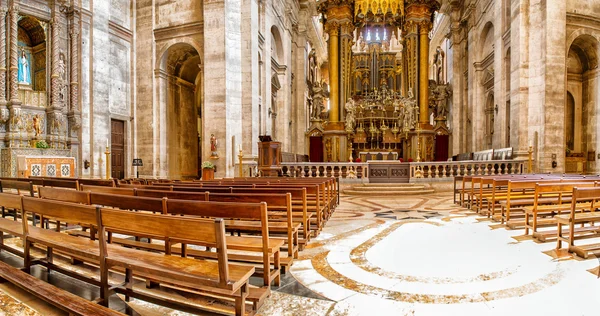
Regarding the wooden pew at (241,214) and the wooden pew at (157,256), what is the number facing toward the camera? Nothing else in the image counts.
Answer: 0

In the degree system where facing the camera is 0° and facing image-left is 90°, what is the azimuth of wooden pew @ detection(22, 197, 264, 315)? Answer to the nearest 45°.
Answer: approximately 225°

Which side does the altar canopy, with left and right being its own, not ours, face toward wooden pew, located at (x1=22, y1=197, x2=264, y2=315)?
front

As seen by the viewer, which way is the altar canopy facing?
toward the camera

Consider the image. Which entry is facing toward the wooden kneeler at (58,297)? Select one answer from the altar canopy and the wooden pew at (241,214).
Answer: the altar canopy

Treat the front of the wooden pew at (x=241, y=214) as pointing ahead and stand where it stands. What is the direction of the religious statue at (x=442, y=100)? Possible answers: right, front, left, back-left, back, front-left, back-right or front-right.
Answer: front

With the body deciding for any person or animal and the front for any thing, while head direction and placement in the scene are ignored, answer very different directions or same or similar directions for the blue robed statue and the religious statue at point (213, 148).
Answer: same or similar directions

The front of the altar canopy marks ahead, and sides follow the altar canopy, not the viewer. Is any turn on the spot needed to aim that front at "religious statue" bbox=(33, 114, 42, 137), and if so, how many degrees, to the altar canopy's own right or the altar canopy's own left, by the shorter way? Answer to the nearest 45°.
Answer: approximately 45° to the altar canopy's own right

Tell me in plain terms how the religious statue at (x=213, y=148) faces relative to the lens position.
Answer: facing the viewer and to the right of the viewer

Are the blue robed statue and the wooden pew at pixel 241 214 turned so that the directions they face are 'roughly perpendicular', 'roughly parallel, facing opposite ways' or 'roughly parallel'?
roughly perpendicular

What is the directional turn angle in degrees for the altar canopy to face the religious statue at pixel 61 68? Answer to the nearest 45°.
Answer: approximately 45° to its right

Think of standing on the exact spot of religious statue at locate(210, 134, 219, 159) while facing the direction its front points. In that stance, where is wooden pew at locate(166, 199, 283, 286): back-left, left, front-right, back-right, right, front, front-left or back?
front-right

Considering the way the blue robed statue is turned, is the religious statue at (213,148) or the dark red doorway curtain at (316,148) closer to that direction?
the religious statue

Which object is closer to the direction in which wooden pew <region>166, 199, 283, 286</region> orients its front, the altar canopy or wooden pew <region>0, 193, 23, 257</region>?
the altar canopy

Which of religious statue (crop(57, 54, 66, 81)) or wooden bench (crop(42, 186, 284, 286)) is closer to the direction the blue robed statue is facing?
the wooden bench
